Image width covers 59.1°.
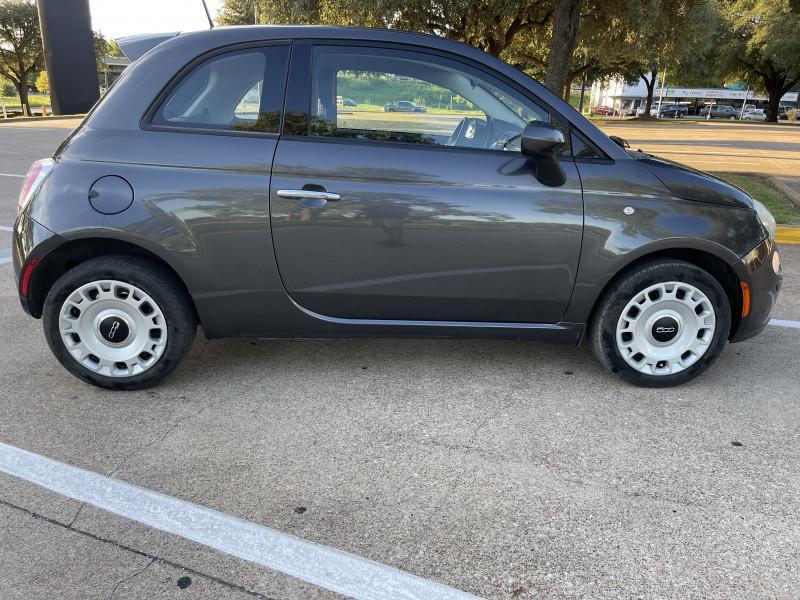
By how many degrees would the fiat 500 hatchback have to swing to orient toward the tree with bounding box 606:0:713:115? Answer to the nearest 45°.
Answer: approximately 45° to its left

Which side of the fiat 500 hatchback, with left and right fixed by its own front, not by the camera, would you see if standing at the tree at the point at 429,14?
left

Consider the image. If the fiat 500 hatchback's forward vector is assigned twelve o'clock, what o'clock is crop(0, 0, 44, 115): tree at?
The tree is roughly at 8 o'clock from the fiat 500 hatchback.

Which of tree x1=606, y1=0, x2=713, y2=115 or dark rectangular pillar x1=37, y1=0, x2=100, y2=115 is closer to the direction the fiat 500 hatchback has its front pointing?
the tree

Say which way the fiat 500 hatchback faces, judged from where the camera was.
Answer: facing to the right of the viewer

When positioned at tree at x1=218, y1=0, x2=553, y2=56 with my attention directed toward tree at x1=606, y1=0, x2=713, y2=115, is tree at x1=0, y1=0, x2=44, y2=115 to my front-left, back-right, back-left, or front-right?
back-left

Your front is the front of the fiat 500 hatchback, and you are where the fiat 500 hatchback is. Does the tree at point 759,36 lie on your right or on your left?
on your left

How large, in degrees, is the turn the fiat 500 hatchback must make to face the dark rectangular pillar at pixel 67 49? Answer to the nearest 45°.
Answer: approximately 135° to its left
